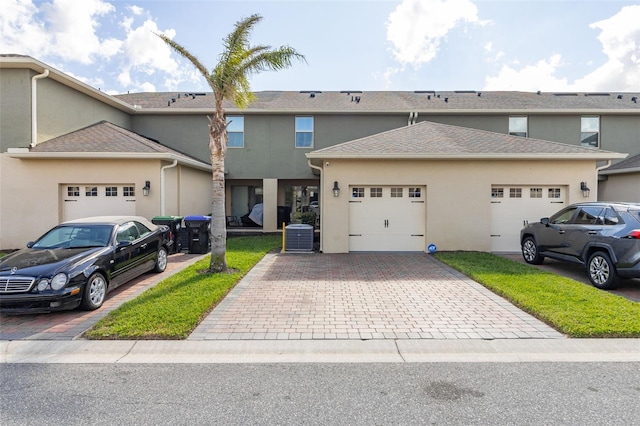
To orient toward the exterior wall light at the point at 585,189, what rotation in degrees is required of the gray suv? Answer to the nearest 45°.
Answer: approximately 45° to its right

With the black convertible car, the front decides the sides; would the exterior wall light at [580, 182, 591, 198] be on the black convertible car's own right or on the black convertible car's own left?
on the black convertible car's own left

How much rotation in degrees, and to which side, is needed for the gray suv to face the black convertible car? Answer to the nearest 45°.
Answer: approximately 90° to its left

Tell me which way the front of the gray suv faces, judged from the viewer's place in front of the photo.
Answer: facing away from the viewer and to the left of the viewer

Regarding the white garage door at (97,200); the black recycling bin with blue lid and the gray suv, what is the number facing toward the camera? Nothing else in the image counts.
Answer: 2

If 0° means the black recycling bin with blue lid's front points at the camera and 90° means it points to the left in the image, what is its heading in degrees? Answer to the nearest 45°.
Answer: approximately 0°

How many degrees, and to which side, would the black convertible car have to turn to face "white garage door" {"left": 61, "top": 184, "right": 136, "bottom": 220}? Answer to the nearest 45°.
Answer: approximately 135° to its right

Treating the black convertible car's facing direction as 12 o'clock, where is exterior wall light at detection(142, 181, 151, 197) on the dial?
The exterior wall light is roughly at 5 o'clock from the black convertible car.

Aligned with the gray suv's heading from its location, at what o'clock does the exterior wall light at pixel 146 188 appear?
The exterior wall light is roughly at 10 o'clock from the gray suv.

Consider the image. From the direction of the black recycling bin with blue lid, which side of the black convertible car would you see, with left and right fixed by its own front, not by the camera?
back
